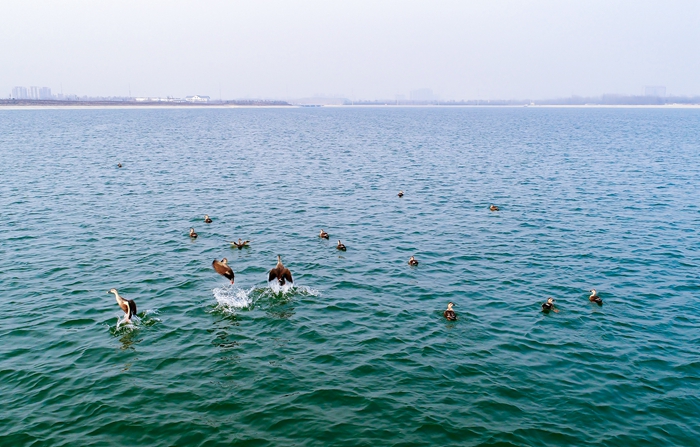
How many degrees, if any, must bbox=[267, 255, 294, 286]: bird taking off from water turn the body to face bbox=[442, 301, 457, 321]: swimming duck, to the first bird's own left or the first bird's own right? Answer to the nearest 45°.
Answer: approximately 135° to the first bird's own right

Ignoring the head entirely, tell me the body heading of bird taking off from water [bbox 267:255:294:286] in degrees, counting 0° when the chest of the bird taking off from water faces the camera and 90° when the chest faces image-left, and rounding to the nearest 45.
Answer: approximately 180°

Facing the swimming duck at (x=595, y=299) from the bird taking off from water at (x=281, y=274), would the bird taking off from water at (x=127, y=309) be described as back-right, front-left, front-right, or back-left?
back-right

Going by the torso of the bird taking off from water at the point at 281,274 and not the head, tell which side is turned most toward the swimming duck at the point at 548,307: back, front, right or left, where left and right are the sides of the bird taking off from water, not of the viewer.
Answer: right

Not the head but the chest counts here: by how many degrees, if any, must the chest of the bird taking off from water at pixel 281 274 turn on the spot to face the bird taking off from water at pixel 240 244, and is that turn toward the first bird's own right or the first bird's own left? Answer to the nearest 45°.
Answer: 0° — it already faces it

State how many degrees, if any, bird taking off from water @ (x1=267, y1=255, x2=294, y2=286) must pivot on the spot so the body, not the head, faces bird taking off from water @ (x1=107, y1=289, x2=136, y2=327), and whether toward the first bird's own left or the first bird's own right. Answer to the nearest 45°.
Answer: approximately 135° to the first bird's own left

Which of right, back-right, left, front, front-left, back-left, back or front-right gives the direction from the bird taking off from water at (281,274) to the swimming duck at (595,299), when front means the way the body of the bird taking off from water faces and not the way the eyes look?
right

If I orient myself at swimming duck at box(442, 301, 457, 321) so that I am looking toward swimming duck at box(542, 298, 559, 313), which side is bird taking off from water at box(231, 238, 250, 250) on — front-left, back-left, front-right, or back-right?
back-left
